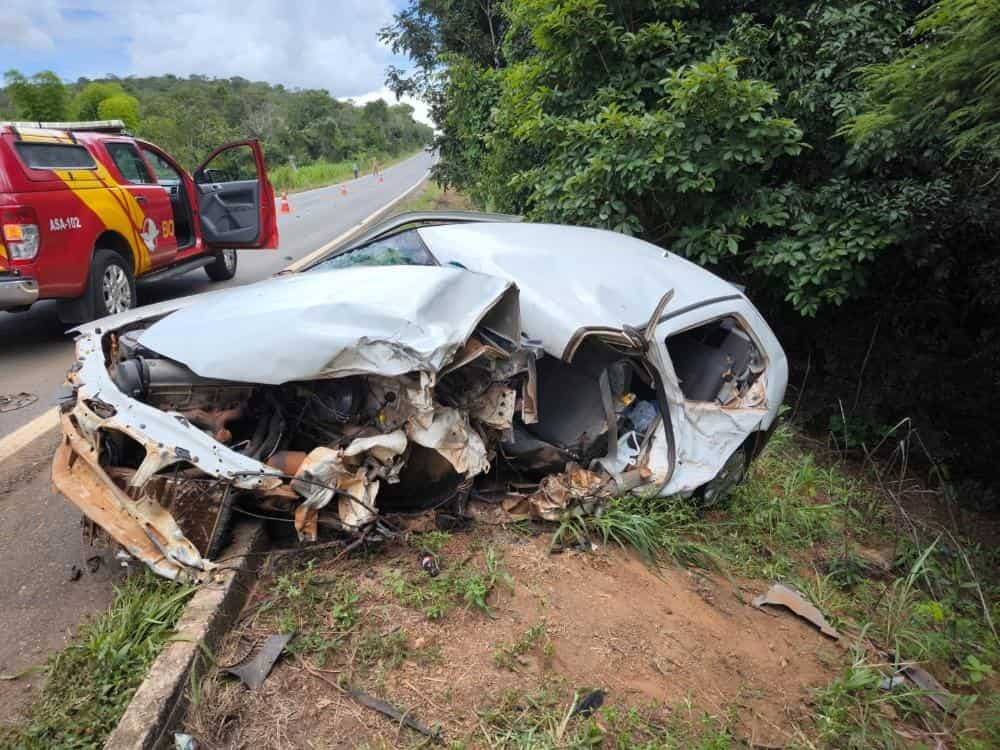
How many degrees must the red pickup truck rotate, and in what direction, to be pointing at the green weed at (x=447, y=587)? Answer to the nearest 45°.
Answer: approximately 135° to its right

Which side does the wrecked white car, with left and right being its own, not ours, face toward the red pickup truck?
right

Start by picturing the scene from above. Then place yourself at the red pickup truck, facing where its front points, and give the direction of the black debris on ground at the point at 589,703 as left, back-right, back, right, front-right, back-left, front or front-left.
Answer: back-right

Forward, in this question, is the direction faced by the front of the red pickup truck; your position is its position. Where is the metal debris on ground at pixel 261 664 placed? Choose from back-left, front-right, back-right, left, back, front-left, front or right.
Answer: back-right

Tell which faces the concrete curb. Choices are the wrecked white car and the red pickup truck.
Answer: the wrecked white car

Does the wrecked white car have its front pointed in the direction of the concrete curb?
yes

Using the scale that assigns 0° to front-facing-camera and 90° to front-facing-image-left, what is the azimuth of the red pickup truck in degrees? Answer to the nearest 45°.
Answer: approximately 225°

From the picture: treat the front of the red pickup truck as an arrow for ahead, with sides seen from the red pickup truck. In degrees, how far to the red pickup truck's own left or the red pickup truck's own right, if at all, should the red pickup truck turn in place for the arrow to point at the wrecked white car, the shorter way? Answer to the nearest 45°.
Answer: approximately 135° to the red pickup truck's own right

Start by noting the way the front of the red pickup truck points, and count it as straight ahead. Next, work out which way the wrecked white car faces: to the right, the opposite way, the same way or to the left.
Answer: the opposite way

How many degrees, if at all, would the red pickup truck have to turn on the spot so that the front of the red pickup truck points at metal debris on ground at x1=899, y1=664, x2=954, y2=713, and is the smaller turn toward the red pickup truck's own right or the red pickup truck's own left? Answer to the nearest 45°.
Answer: approximately 90° to the red pickup truck's own right
